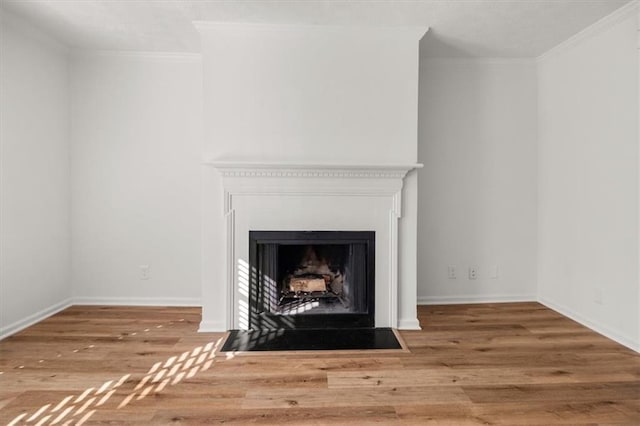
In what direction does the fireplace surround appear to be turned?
toward the camera
